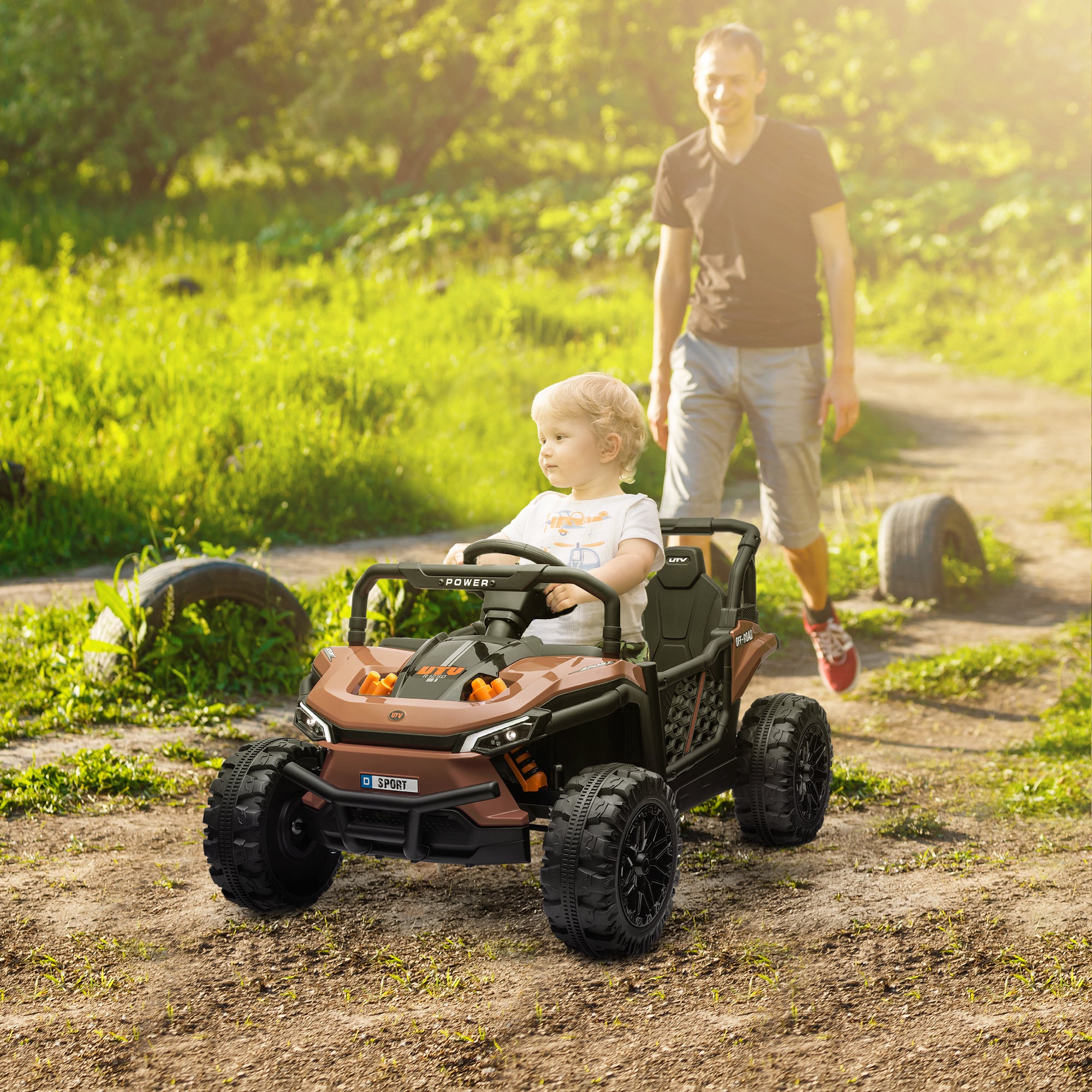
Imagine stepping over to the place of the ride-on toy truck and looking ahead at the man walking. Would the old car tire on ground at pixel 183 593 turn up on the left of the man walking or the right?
left

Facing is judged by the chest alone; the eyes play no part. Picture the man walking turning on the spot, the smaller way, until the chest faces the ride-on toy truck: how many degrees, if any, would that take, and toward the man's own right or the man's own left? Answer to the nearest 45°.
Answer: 0° — they already face it

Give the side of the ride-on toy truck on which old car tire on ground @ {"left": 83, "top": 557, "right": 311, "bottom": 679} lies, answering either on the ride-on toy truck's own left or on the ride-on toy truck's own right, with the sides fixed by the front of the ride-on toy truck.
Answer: on the ride-on toy truck's own right

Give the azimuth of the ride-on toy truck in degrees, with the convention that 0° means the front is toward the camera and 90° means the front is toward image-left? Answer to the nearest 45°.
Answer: approximately 45°

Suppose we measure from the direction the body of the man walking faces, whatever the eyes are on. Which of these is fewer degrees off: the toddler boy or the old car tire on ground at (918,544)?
the toddler boy

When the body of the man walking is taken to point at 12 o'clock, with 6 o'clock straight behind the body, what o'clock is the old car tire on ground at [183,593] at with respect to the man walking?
The old car tire on ground is roughly at 3 o'clock from the man walking.
